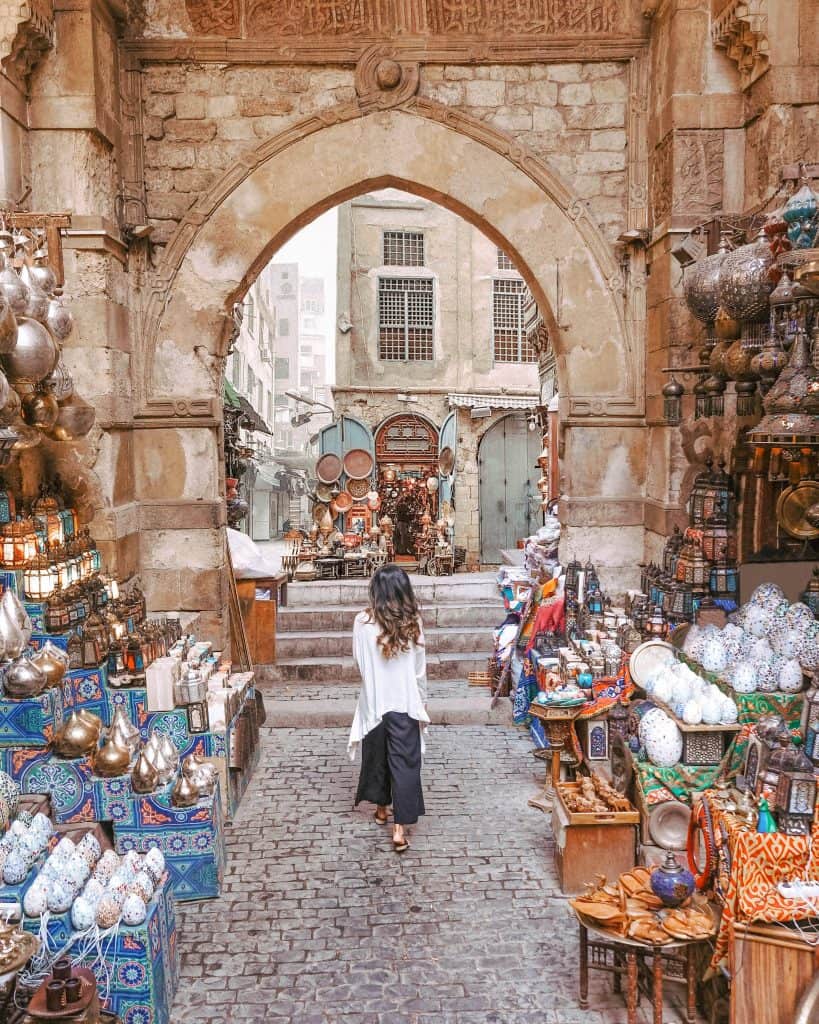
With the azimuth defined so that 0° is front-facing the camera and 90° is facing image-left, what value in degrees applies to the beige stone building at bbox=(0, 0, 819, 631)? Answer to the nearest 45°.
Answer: approximately 0°

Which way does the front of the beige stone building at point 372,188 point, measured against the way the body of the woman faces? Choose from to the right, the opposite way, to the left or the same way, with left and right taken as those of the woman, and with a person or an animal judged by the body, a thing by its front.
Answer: the opposite way

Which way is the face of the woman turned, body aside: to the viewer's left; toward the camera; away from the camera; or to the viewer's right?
away from the camera

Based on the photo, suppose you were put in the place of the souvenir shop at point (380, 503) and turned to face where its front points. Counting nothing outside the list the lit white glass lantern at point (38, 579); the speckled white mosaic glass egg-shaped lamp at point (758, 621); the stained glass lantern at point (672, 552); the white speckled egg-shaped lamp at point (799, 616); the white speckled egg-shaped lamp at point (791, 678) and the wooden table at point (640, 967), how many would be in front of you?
6

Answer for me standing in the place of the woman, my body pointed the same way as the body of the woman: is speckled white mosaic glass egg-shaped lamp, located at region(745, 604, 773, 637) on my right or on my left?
on my right

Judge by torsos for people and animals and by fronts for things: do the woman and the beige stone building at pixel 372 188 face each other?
yes

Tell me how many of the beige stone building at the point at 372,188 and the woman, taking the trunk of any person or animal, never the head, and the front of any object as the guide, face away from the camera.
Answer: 1

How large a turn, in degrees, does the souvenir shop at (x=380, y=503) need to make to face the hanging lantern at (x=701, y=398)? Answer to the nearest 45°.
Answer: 0° — it already faces it

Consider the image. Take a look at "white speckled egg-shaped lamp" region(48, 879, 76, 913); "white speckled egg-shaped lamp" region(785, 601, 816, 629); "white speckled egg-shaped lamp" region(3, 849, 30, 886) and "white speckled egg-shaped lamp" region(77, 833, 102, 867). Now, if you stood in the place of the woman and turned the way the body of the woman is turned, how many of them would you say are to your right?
1

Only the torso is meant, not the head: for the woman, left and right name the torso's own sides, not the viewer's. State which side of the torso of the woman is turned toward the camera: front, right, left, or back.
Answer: back
